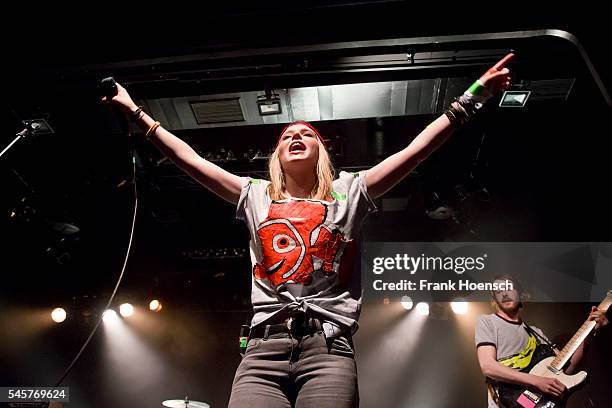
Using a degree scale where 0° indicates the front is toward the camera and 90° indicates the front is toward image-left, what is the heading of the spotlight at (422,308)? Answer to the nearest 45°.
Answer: approximately 0°

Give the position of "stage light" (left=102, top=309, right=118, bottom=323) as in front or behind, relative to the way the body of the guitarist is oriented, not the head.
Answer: behind

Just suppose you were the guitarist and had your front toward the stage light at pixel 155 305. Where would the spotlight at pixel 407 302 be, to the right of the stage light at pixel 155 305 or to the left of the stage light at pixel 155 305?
right

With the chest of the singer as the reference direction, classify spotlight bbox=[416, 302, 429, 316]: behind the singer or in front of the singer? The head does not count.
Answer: behind

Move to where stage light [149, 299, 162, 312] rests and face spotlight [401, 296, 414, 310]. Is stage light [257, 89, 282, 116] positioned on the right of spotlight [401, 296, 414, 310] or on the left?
right

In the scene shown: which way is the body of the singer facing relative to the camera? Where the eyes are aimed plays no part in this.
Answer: toward the camera

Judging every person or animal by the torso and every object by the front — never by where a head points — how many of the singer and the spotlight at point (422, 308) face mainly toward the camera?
2

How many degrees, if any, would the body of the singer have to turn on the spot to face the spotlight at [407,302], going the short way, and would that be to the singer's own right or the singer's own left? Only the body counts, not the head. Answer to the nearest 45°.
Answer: approximately 180°

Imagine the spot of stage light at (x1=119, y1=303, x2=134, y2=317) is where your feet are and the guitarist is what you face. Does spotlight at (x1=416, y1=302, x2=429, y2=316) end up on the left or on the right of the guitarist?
left

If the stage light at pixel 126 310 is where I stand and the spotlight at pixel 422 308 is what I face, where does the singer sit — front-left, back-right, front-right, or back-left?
front-right
